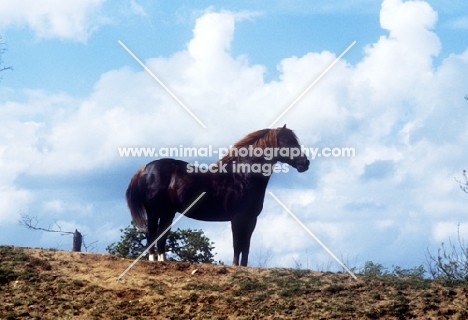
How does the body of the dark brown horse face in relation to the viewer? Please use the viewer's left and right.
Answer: facing to the right of the viewer
